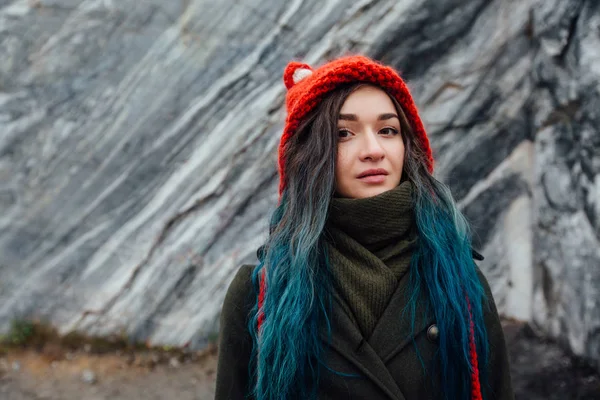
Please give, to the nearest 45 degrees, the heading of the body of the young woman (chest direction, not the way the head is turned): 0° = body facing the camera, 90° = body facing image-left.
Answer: approximately 0°
